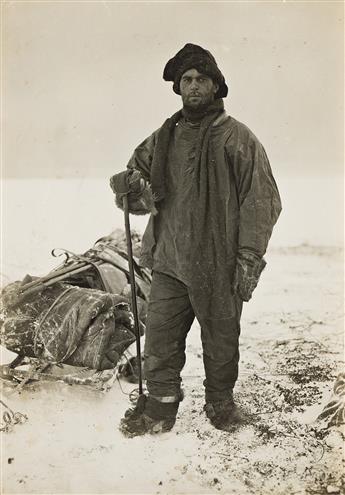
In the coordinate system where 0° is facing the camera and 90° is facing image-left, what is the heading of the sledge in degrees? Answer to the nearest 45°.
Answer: approximately 45°
